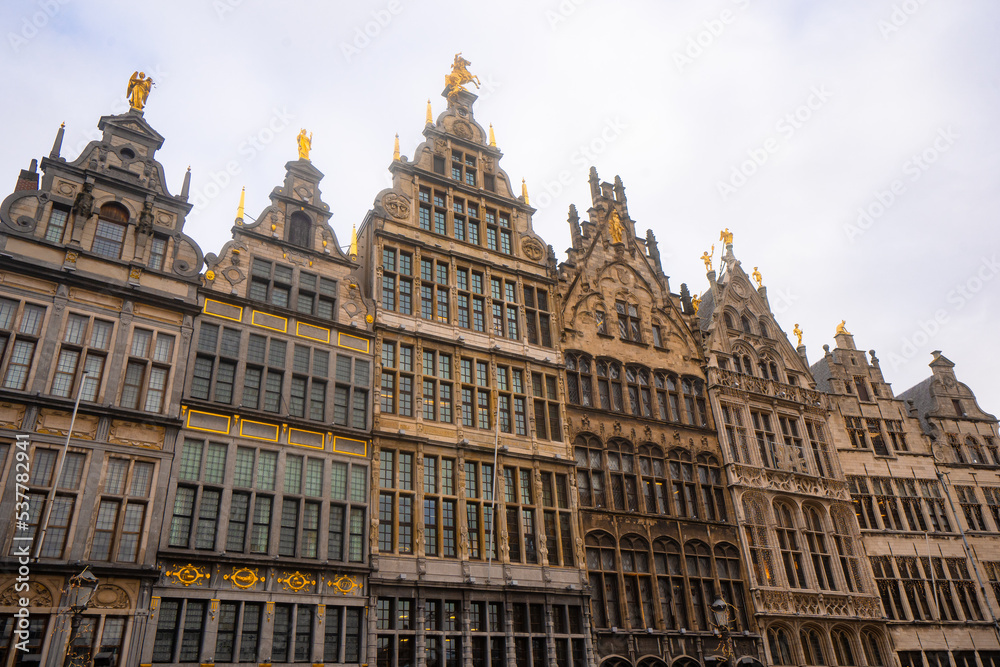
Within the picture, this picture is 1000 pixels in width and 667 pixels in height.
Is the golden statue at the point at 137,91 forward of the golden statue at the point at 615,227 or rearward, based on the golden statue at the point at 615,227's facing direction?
forward

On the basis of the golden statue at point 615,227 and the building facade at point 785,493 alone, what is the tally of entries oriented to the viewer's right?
0

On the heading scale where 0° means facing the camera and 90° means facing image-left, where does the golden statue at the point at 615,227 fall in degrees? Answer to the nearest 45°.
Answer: approximately 45°

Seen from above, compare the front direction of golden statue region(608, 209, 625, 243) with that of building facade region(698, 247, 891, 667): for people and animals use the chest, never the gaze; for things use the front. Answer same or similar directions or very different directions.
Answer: same or similar directions
